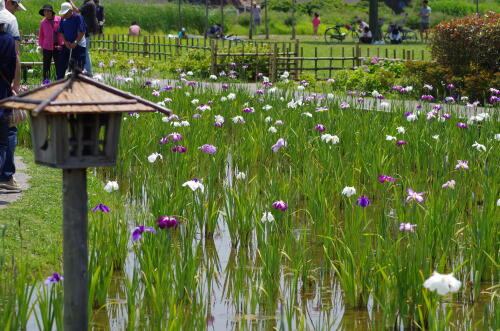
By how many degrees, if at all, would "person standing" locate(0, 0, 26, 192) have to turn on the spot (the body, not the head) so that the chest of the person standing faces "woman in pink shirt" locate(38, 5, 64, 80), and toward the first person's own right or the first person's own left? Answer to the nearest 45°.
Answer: approximately 90° to the first person's own left

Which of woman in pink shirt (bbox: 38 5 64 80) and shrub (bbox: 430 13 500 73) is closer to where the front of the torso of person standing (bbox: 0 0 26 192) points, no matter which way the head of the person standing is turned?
the shrub

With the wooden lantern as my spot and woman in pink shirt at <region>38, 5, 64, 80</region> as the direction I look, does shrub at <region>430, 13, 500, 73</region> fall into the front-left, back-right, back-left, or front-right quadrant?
front-right

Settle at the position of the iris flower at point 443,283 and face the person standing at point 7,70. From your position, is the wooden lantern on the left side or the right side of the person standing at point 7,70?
left

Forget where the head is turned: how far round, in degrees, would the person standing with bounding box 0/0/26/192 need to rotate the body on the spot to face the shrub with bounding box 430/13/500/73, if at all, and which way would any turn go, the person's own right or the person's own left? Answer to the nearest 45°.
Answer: approximately 45° to the person's own left

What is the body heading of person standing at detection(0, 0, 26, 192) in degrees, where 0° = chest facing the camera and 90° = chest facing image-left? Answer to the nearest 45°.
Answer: approximately 270°

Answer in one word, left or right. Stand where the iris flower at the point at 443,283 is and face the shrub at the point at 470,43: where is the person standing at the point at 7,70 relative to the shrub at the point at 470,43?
left

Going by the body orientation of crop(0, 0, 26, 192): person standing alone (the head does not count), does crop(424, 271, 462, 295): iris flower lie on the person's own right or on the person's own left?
on the person's own right

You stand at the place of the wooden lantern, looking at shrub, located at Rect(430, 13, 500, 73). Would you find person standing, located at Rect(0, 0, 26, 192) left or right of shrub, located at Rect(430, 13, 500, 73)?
left

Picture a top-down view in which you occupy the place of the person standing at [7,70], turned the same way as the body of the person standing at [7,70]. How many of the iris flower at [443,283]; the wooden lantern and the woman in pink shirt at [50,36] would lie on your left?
1

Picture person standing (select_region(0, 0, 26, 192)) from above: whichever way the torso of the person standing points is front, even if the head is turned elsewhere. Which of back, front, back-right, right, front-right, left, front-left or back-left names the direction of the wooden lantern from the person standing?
right
